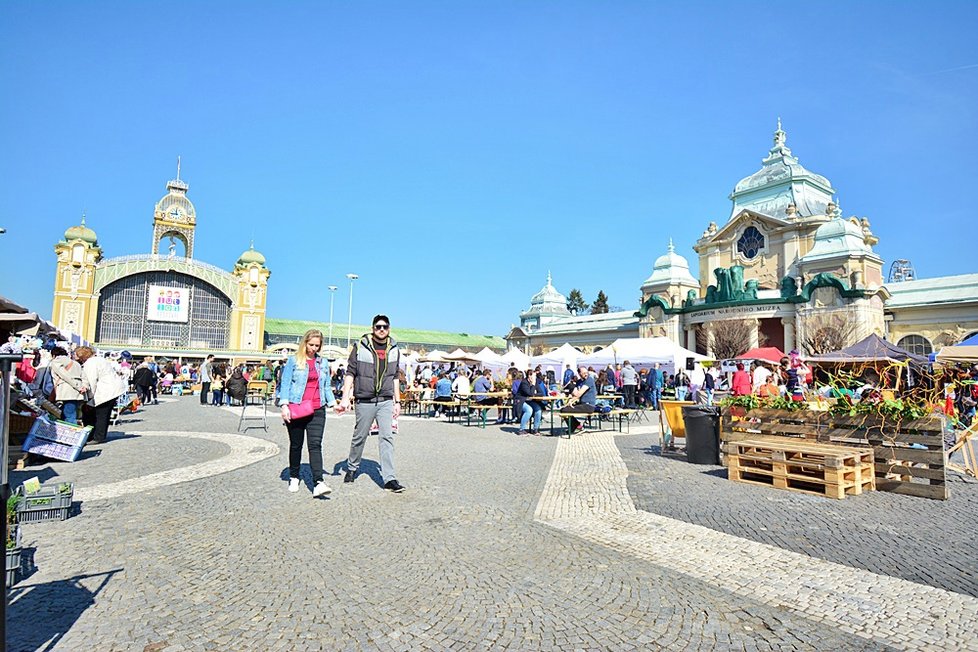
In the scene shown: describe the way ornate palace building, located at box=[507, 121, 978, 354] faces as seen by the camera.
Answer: facing the viewer and to the left of the viewer

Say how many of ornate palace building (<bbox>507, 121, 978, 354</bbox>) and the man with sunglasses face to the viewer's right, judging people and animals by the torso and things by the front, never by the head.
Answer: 0

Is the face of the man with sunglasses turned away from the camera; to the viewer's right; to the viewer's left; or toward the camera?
toward the camera

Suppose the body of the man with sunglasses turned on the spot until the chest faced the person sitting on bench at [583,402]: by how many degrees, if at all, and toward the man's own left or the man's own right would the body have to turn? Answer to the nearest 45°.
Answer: approximately 135° to the man's own left

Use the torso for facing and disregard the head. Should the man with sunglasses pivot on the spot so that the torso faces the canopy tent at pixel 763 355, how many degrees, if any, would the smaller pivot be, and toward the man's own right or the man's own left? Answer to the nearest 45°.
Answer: approximately 135° to the man's own left

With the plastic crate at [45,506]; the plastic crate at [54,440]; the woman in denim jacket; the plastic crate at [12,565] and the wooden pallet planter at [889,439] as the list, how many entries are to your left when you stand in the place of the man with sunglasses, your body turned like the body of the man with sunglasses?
1

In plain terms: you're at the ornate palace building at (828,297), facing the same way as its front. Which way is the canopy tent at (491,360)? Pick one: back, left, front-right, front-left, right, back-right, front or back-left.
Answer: front

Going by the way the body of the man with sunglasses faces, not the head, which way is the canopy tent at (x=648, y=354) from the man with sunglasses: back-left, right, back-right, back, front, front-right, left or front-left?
back-left

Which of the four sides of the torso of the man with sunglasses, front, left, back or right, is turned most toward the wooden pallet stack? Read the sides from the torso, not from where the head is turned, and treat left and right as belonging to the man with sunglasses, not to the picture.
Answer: left

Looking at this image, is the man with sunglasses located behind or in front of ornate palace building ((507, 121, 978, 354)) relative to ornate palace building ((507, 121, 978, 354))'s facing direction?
in front

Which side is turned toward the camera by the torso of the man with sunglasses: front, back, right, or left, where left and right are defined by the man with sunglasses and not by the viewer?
front
